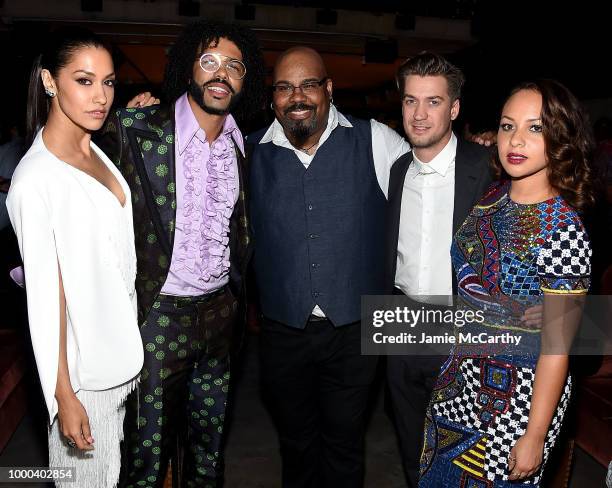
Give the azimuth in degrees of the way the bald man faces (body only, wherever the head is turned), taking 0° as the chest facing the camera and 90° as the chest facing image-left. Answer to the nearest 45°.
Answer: approximately 0°

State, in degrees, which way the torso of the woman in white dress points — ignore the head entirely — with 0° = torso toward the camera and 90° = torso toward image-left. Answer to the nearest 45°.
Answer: approximately 315°

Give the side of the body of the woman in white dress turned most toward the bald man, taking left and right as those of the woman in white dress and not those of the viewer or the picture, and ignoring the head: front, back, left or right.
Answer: left

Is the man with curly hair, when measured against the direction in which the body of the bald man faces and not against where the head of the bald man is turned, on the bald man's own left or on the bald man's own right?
on the bald man's own right

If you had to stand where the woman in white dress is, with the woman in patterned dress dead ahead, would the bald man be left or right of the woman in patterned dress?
left

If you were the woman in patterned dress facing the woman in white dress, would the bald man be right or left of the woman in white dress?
right

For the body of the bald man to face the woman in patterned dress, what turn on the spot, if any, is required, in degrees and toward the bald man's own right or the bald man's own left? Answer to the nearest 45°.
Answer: approximately 45° to the bald man's own left

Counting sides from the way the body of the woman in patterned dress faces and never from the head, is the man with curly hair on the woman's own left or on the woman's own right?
on the woman's own right
